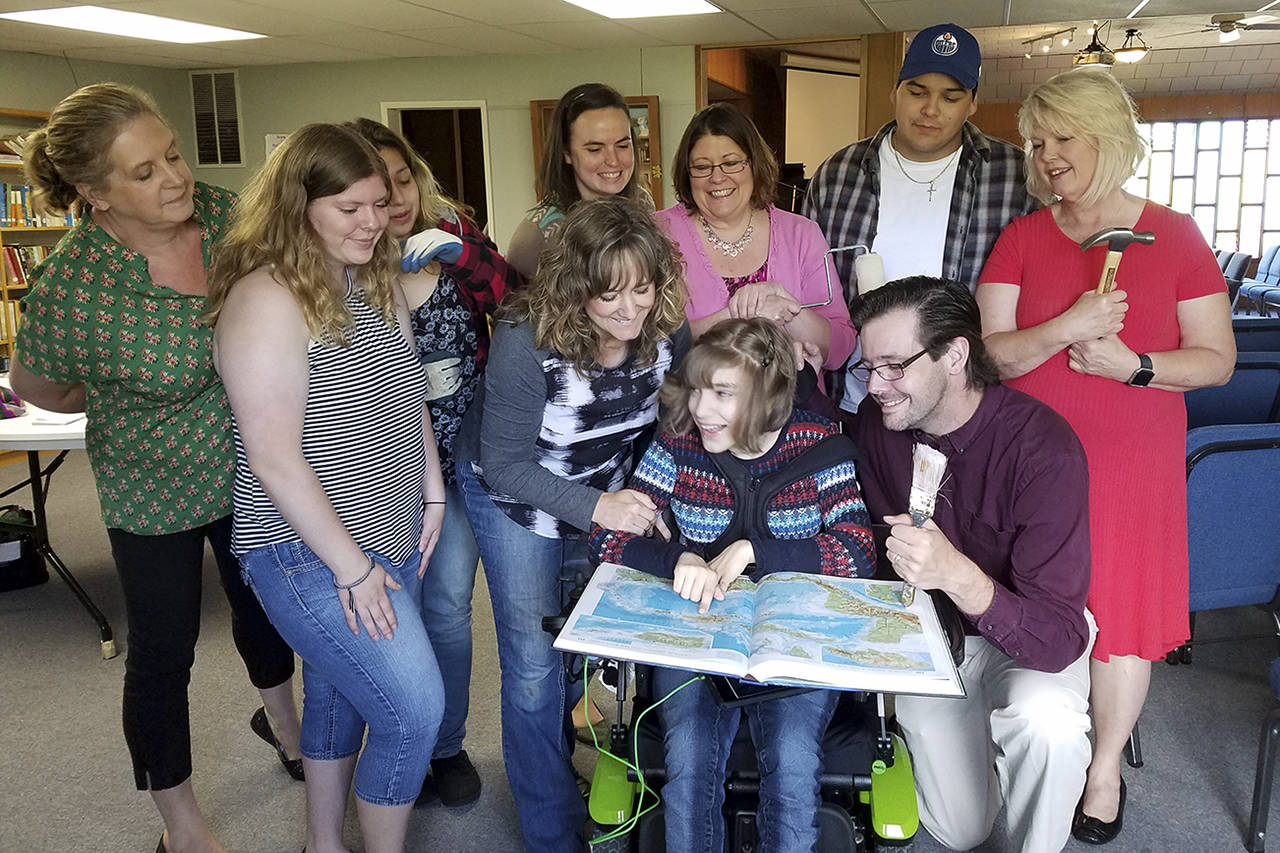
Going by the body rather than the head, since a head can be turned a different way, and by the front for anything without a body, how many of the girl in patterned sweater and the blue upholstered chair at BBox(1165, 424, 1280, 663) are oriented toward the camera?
1

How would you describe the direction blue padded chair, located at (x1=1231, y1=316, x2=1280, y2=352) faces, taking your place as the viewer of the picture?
facing away from the viewer

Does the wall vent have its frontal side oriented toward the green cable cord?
yes

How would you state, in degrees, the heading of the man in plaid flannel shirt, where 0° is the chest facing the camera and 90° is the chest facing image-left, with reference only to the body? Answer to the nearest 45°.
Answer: approximately 0°

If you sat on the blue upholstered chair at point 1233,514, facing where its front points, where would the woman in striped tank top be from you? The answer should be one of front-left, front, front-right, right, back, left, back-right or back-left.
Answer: back-left

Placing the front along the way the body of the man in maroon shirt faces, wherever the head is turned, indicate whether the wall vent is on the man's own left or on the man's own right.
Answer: on the man's own right

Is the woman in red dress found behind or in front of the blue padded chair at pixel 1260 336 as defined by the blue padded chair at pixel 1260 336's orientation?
behind

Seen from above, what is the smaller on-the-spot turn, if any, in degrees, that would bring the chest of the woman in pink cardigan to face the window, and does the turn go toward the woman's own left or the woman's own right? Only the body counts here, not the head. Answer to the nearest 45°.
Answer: approximately 135° to the woman's own left
